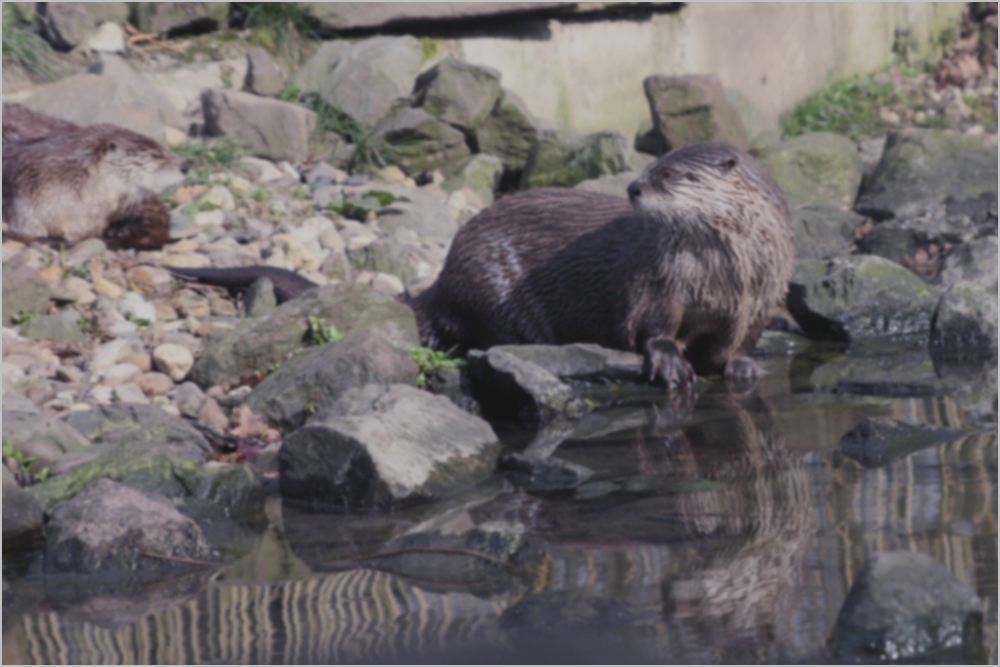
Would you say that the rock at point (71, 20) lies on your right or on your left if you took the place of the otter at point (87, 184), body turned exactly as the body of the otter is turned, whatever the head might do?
on your left

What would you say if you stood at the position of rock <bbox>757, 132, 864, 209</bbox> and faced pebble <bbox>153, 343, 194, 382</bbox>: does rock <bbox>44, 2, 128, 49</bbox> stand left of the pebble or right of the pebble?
right

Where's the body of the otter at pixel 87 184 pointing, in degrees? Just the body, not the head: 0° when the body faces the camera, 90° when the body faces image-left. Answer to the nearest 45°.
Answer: approximately 270°

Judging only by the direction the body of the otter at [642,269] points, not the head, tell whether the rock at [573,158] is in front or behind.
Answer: behind

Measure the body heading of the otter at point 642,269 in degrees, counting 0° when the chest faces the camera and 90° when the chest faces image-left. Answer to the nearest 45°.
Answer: approximately 315°

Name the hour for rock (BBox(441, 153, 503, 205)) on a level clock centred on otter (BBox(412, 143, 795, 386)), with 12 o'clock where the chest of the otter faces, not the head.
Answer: The rock is roughly at 7 o'clock from the otter.

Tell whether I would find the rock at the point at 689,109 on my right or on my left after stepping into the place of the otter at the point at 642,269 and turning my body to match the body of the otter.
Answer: on my left

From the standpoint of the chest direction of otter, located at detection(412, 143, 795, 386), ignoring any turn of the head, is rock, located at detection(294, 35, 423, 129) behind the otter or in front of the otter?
behind
